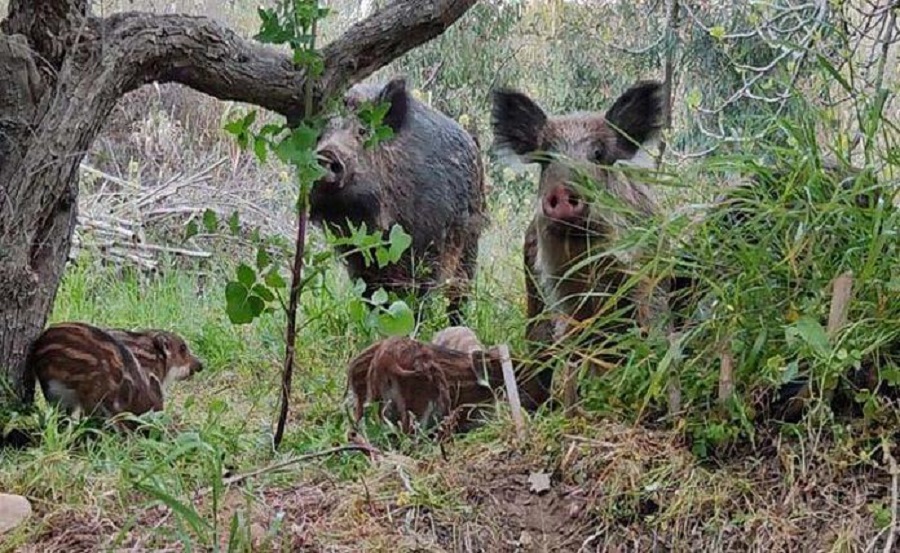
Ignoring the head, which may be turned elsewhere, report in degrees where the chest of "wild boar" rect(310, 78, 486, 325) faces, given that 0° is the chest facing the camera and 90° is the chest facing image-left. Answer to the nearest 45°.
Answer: approximately 45°

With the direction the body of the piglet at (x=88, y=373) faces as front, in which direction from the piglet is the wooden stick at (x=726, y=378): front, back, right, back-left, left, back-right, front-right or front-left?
front-right

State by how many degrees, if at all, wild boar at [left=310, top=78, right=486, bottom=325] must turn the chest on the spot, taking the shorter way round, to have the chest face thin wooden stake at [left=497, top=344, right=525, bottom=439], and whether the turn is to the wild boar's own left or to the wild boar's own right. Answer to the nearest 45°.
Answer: approximately 45° to the wild boar's own left

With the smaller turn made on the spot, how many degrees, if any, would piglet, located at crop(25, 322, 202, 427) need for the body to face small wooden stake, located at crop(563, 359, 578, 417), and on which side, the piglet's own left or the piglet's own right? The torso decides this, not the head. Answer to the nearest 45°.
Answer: approximately 45° to the piglet's own right

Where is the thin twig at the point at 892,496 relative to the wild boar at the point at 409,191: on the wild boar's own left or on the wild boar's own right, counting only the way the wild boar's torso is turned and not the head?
on the wild boar's own left

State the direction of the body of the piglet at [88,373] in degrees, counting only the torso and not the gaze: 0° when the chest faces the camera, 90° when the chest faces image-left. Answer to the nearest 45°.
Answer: approximately 270°

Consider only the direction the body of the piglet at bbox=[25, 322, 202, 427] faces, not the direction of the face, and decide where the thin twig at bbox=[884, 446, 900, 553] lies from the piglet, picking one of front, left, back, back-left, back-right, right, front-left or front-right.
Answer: front-right

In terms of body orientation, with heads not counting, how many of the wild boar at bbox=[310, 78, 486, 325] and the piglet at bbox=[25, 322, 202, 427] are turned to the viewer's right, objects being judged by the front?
1
